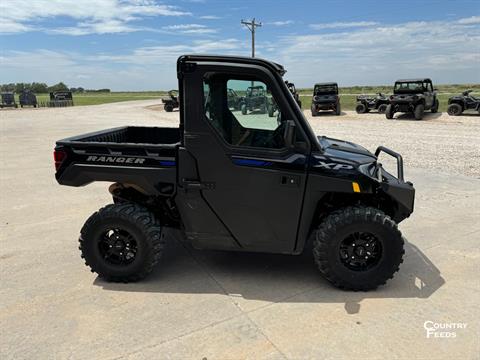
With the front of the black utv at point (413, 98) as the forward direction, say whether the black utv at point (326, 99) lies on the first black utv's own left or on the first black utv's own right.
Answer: on the first black utv's own right

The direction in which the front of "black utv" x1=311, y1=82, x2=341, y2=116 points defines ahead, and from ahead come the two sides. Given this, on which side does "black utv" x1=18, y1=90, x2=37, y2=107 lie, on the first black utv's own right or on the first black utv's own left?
on the first black utv's own right

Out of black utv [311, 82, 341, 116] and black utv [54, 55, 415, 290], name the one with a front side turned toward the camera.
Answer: black utv [311, 82, 341, 116]

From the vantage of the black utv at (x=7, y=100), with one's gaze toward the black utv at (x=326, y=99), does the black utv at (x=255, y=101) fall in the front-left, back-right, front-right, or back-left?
front-right

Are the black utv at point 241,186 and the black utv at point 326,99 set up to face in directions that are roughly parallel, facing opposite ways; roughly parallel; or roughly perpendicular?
roughly perpendicular

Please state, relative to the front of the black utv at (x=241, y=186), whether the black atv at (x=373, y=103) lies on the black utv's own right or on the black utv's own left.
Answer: on the black utv's own left

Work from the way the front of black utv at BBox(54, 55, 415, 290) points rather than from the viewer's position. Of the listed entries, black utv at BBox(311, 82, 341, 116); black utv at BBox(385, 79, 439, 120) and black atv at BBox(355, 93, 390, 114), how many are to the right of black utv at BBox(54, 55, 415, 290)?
0

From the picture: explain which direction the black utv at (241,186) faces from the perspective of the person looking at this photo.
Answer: facing to the right of the viewer

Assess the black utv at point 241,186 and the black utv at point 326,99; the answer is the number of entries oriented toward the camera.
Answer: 1

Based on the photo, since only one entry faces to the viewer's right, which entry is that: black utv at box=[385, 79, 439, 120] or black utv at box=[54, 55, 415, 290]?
black utv at box=[54, 55, 415, 290]
